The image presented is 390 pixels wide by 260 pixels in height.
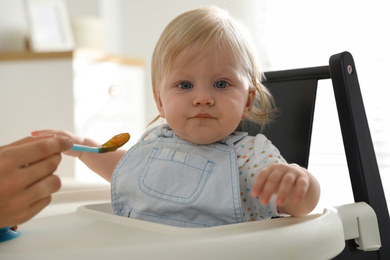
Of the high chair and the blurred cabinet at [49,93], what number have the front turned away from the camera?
0

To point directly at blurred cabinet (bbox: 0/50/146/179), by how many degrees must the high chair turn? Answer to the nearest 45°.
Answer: approximately 90° to its right

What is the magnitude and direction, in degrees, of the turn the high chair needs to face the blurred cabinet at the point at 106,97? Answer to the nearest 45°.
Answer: approximately 135° to its right

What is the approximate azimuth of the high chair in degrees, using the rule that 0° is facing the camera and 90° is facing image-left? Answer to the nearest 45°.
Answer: approximately 45°
